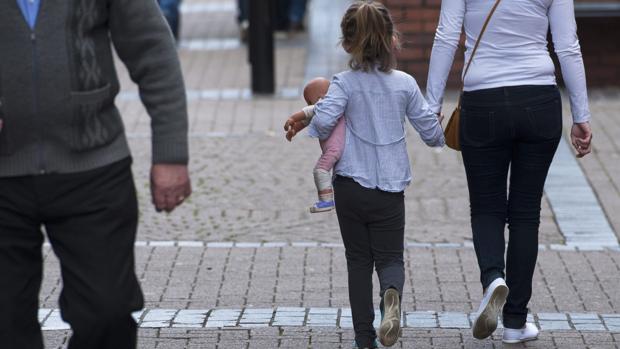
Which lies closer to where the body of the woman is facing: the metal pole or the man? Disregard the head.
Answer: the metal pole

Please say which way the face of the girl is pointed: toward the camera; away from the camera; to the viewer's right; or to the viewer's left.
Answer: away from the camera

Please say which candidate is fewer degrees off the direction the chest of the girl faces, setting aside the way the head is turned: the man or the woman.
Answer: the woman

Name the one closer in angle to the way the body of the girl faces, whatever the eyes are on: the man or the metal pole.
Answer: the metal pole

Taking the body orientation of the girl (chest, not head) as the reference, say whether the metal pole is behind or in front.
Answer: in front

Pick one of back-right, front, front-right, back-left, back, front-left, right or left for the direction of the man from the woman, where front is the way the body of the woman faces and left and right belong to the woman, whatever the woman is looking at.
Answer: back-left

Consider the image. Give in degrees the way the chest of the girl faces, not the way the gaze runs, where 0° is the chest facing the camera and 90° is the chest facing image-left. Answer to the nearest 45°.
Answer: approximately 180°

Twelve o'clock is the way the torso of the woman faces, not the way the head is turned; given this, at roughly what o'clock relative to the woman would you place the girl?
The girl is roughly at 8 o'clock from the woman.

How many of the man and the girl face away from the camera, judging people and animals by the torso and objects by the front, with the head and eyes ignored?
1

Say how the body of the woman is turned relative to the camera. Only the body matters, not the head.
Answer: away from the camera
